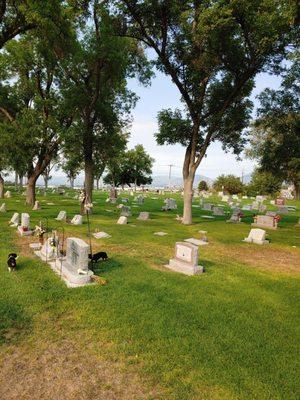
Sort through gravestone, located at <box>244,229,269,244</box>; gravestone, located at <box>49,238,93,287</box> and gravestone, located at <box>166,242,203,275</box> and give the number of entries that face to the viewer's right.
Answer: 0

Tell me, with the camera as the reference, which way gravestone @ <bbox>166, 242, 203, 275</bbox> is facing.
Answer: facing the viewer and to the left of the viewer

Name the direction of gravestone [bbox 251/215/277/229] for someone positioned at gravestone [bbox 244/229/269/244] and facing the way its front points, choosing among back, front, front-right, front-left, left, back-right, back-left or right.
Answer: back-right

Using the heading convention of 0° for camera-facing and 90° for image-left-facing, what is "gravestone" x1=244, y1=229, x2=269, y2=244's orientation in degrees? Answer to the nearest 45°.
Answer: approximately 45°

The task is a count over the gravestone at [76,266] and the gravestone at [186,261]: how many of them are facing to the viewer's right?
0

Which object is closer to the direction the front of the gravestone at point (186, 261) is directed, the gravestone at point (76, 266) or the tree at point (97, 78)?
the gravestone

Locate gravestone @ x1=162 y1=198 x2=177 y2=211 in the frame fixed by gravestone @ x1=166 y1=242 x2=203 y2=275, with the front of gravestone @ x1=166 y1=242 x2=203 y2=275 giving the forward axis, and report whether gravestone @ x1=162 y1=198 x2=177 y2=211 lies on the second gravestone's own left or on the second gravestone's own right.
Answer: on the second gravestone's own right

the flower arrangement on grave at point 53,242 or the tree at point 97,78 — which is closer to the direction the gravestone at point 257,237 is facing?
the flower arrangement on grave
